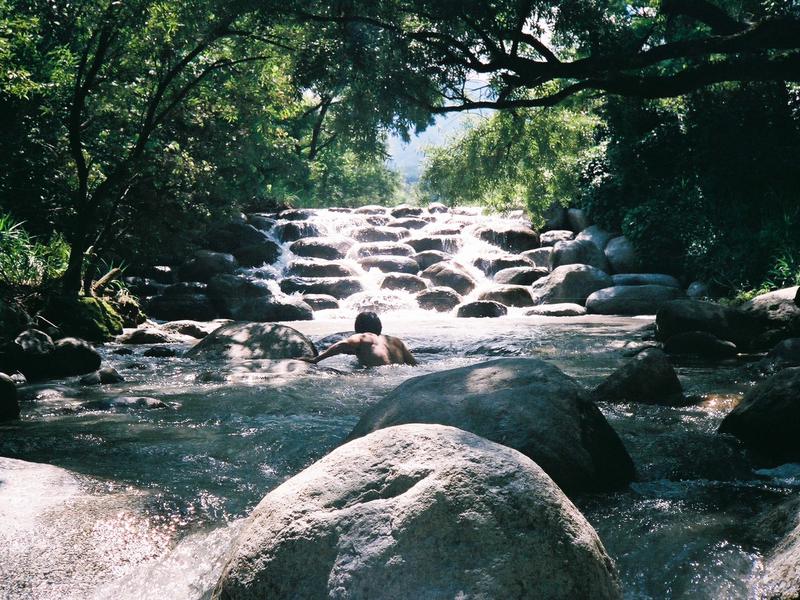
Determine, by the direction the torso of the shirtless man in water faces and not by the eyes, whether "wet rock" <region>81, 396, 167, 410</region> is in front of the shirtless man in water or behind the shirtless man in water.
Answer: behind

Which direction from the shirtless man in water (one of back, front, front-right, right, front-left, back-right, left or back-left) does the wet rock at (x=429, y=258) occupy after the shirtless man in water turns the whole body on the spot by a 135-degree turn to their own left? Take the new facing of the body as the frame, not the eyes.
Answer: back-right

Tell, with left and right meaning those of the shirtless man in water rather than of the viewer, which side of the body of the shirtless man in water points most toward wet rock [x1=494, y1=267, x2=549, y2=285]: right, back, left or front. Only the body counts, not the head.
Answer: front

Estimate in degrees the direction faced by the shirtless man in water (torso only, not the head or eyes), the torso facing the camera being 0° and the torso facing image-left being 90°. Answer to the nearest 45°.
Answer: approximately 180°

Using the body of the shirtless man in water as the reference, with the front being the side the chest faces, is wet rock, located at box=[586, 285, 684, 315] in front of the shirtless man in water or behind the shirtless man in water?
in front

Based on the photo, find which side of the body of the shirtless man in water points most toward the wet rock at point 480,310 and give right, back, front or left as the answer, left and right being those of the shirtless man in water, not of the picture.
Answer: front

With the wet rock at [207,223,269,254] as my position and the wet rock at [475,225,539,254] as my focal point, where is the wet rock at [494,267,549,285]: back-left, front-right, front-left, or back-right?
front-right

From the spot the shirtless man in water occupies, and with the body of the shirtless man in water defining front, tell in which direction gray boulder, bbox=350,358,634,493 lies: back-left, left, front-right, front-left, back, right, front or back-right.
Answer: back

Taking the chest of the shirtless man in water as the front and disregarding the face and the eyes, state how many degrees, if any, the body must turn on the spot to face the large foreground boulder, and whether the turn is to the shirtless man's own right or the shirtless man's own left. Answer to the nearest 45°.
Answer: approximately 180°

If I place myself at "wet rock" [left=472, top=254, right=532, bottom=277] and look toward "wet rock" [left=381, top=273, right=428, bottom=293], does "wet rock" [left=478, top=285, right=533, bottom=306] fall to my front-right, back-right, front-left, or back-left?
front-left

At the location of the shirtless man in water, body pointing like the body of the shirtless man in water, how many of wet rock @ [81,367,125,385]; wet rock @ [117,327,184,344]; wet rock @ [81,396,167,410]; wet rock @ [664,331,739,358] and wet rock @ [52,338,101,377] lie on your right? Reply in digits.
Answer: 1

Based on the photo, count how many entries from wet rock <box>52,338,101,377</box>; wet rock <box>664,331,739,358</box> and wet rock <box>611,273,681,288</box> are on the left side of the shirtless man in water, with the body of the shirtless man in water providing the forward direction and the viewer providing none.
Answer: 1

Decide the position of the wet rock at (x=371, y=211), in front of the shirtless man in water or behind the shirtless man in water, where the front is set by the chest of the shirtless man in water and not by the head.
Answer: in front

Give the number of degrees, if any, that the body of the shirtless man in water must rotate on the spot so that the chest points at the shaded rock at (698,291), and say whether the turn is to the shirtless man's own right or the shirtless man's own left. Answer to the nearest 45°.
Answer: approximately 45° to the shirtless man's own right

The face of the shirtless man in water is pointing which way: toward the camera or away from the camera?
away from the camera
